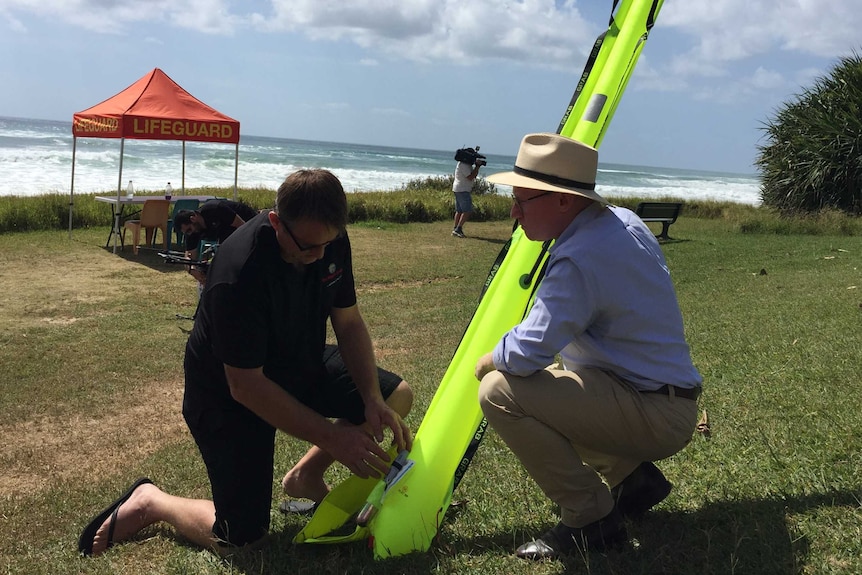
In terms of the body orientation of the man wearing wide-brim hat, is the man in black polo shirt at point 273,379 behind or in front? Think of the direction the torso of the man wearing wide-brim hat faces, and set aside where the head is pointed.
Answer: in front

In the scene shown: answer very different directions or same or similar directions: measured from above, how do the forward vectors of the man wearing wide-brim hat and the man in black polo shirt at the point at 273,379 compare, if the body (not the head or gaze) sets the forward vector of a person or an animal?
very different directions

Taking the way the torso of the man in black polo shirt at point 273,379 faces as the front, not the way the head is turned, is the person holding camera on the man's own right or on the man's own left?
on the man's own left

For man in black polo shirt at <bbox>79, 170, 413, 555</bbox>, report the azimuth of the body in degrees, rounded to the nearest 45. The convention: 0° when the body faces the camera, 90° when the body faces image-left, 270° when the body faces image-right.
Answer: approximately 315°

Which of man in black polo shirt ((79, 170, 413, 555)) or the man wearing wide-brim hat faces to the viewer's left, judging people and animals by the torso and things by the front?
the man wearing wide-brim hat

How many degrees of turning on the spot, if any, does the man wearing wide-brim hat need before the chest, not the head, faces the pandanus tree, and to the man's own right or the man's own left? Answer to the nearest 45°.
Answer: approximately 90° to the man's own right

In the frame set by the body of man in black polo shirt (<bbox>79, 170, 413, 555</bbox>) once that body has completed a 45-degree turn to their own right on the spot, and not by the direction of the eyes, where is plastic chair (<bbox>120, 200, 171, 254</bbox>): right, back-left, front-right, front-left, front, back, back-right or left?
back

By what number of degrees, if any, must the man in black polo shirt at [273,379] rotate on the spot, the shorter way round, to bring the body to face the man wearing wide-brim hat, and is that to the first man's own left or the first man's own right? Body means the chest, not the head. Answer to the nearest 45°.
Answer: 0° — they already face them

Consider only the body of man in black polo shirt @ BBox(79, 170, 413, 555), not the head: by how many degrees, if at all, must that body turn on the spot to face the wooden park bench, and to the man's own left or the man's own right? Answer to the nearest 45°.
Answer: approximately 90° to the man's own left

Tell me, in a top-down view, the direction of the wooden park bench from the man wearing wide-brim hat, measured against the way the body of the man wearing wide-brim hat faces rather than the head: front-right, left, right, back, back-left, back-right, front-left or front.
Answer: right

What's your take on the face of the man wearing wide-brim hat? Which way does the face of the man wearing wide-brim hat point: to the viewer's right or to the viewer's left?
to the viewer's left

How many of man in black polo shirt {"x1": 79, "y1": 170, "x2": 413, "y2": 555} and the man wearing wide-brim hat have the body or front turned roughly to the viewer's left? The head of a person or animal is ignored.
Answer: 1

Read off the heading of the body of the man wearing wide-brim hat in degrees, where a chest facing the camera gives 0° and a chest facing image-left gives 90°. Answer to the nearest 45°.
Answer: approximately 90°

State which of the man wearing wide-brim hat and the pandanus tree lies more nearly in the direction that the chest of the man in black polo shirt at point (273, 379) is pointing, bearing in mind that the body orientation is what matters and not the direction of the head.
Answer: the man wearing wide-brim hat

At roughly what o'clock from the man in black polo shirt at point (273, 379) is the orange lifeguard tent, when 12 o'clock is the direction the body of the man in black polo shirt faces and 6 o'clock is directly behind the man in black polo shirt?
The orange lifeguard tent is roughly at 7 o'clock from the man in black polo shirt.

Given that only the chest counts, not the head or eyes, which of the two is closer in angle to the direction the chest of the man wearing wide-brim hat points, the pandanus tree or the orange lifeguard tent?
the orange lifeguard tent
